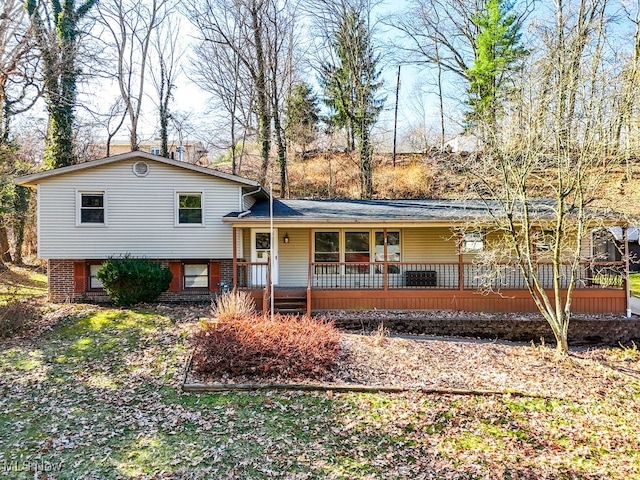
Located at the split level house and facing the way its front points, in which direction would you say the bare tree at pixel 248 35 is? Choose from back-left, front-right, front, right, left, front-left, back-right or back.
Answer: back

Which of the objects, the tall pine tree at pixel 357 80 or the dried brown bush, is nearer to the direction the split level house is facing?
the dried brown bush

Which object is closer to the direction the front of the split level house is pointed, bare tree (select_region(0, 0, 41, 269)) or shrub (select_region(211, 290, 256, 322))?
the shrub

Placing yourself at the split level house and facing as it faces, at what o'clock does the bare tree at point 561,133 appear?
The bare tree is roughly at 10 o'clock from the split level house.

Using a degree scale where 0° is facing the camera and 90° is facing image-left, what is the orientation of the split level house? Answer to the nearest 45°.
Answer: approximately 0°

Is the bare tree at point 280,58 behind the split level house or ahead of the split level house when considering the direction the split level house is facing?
behind

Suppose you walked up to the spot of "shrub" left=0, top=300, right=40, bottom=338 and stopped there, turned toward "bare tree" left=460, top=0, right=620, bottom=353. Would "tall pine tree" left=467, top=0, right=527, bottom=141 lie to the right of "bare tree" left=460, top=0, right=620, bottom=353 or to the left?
left

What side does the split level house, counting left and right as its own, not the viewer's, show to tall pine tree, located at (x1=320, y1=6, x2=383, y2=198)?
back

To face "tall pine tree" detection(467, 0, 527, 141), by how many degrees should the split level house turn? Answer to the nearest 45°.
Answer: approximately 135° to its left
